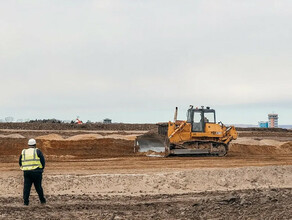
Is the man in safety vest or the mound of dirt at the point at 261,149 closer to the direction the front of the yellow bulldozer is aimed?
the man in safety vest

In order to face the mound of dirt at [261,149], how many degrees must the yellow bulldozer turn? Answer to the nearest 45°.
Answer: approximately 180°

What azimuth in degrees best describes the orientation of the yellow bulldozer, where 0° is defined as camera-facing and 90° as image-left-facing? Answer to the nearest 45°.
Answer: approximately 45°

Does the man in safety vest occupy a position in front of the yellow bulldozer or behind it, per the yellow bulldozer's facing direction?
in front
